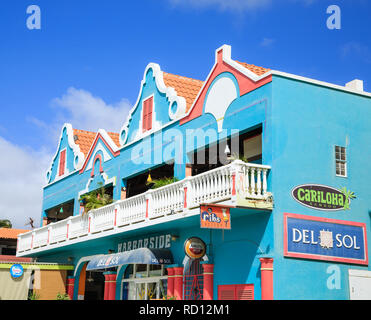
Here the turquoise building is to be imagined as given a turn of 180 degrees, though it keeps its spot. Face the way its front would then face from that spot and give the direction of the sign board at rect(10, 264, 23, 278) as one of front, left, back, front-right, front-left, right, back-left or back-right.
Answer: left

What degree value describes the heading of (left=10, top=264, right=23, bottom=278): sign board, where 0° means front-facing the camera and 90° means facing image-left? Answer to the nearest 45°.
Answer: approximately 0°
